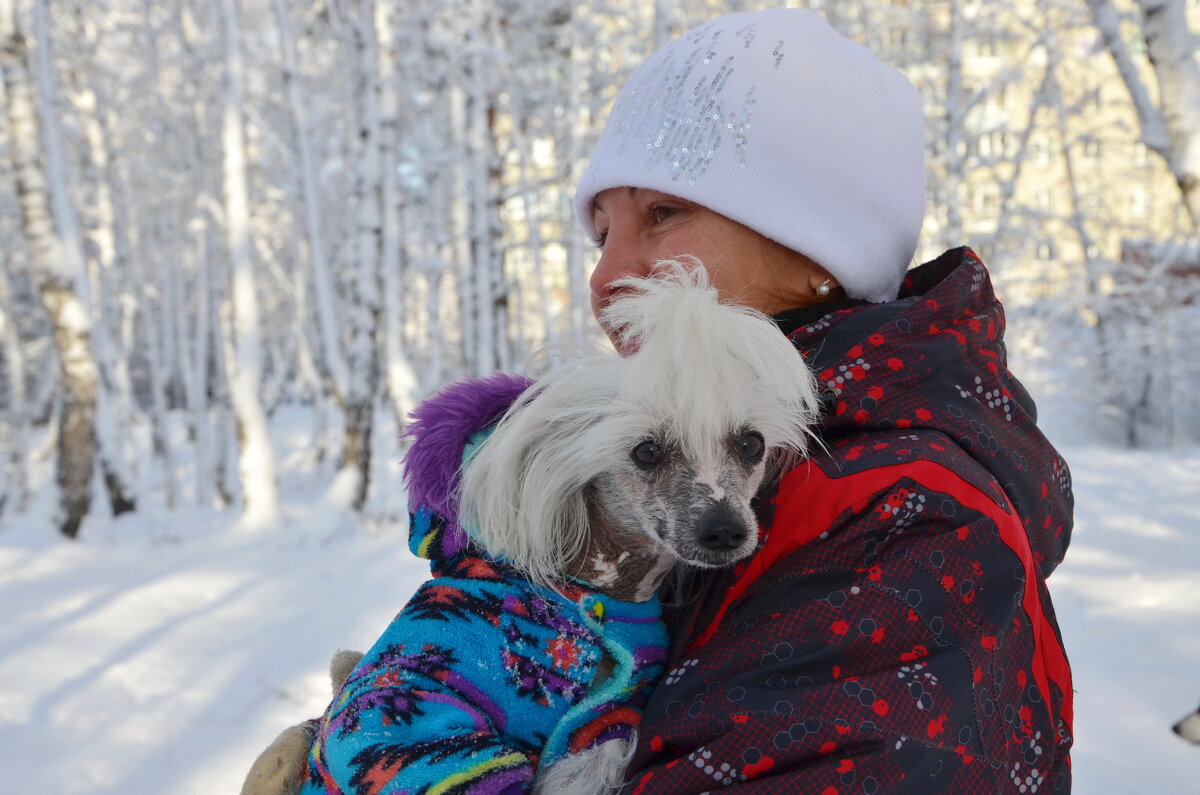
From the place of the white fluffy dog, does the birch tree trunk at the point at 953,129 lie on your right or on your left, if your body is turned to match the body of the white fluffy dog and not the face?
on your left

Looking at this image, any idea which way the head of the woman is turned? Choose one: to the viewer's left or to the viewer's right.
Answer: to the viewer's left

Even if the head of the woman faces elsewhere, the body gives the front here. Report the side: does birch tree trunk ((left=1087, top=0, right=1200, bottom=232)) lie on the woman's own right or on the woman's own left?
on the woman's own right

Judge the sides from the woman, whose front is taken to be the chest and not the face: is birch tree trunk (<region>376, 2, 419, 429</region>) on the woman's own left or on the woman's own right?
on the woman's own right

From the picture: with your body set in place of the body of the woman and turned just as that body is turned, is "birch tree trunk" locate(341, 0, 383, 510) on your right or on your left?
on your right

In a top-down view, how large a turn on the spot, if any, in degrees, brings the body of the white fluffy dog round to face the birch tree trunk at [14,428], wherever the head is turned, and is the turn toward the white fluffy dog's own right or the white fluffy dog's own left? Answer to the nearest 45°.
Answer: approximately 180°

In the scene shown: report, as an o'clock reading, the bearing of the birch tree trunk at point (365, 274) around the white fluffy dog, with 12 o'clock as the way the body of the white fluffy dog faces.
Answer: The birch tree trunk is roughly at 7 o'clock from the white fluffy dog.

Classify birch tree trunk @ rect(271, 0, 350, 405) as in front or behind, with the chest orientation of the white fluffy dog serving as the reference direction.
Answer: behind

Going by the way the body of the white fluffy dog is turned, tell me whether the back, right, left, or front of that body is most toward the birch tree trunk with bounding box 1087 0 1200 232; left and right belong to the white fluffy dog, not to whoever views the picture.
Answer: left

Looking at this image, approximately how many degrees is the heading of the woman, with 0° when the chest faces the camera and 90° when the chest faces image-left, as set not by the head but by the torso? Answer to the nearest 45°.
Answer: approximately 90°
